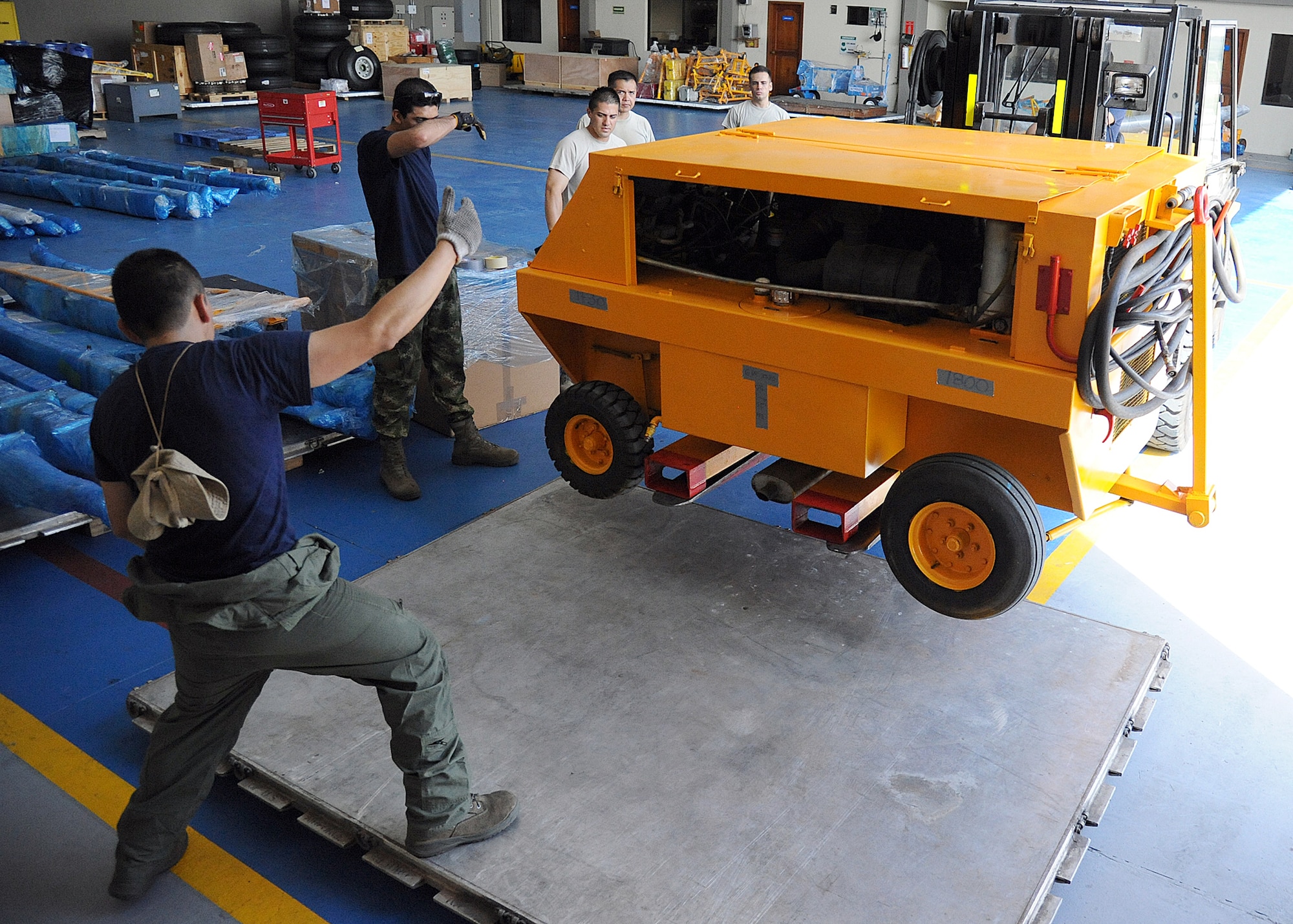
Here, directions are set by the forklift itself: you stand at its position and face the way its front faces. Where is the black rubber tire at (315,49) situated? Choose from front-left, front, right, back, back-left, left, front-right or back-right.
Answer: right

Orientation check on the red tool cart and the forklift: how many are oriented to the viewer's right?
0

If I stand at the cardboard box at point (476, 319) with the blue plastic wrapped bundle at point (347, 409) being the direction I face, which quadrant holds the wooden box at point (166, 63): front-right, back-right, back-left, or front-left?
back-right

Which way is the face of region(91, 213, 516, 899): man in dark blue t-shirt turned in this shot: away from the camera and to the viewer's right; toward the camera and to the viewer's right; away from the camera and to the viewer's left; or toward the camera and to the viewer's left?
away from the camera and to the viewer's right

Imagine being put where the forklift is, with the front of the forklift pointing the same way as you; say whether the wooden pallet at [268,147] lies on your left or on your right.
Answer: on your right

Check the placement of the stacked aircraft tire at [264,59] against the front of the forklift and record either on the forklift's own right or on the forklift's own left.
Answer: on the forklift's own right

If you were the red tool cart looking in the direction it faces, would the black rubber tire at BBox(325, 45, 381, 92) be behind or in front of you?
behind

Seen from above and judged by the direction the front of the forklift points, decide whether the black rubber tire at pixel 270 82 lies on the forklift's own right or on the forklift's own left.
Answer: on the forklift's own right

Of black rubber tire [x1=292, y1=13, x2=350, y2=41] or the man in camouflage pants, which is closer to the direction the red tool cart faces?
the man in camouflage pants

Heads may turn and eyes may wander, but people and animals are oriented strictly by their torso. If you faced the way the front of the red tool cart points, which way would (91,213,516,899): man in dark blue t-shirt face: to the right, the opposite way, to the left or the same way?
the opposite way

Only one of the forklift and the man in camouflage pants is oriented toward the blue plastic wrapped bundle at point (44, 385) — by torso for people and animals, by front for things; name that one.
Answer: the forklift
